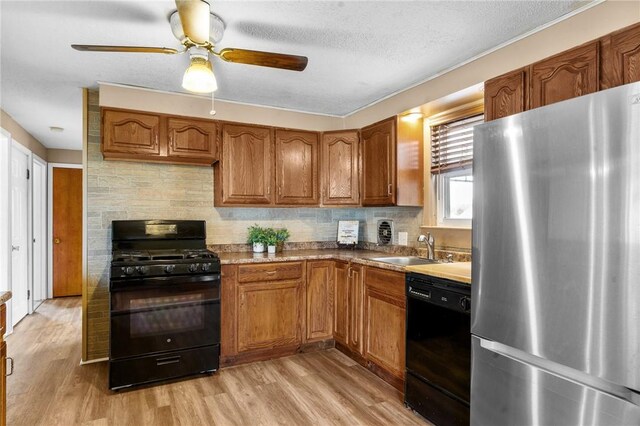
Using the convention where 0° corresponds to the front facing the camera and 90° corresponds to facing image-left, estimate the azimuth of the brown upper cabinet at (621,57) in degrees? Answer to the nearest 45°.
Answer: approximately 45°

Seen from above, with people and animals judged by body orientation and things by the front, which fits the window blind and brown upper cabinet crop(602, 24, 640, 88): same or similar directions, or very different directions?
same or similar directions

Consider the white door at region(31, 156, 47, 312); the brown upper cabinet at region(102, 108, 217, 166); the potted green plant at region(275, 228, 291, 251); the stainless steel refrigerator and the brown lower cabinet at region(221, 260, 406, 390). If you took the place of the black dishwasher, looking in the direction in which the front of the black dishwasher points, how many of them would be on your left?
1

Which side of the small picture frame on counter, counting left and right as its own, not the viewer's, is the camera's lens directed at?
front

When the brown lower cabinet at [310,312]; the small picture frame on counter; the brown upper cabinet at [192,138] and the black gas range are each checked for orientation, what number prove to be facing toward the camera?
4

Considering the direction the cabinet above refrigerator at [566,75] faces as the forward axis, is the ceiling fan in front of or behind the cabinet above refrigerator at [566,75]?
in front

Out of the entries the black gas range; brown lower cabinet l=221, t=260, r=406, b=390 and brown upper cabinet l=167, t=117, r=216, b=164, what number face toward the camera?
3

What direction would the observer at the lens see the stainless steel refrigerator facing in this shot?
facing the viewer and to the left of the viewer

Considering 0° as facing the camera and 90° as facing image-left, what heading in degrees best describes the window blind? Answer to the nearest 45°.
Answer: approximately 45°

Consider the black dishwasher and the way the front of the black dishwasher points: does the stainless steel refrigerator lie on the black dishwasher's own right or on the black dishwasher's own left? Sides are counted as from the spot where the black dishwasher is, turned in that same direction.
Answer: on the black dishwasher's own left

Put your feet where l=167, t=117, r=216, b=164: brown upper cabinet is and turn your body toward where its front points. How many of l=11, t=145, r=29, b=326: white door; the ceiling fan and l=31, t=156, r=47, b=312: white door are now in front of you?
1

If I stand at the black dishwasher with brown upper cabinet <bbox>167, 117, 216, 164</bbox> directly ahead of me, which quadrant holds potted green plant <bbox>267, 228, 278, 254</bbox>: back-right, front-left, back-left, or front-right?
front-right

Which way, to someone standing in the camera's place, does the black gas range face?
facing the viewer

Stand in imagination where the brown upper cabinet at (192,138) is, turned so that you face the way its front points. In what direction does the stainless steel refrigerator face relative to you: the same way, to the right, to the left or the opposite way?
to the right
